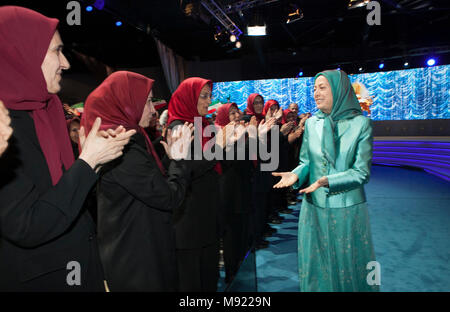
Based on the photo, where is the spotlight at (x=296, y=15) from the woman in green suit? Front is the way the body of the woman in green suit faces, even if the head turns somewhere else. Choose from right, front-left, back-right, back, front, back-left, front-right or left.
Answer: back-right

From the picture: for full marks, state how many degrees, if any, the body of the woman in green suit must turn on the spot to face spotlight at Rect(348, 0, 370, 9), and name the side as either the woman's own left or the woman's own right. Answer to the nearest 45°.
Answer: approximately 135° to the woman's own right

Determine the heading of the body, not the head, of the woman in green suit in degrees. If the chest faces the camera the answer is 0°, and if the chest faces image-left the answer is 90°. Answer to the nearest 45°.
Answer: approximately 45°
